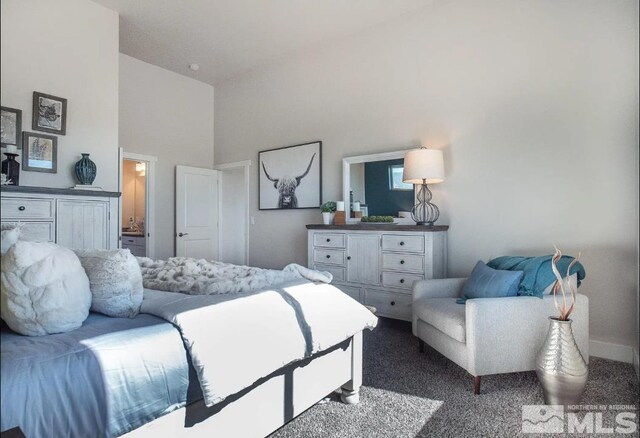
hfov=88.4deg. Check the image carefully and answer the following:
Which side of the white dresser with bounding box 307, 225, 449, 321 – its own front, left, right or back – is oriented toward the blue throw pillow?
left

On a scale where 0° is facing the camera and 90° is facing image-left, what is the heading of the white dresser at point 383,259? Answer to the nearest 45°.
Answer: approximately 45°

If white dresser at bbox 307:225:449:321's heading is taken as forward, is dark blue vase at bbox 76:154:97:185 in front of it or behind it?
in front

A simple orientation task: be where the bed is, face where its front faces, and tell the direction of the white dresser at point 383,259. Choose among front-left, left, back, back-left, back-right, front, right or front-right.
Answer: front

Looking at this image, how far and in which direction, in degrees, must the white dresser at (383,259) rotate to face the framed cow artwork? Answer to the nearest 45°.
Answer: approximately 90° to its right

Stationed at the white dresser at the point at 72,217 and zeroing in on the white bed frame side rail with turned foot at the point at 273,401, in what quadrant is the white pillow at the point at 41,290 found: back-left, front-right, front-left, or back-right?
front-right

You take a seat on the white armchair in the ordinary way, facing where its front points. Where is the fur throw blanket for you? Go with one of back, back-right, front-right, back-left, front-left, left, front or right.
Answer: front

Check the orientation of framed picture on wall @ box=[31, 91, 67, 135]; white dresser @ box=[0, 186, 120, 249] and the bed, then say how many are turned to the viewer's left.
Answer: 0

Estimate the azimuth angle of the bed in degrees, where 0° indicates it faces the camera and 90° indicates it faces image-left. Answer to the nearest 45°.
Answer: approximately 225°

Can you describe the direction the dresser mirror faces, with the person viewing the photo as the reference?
facing the viewer and to the left of the viewer

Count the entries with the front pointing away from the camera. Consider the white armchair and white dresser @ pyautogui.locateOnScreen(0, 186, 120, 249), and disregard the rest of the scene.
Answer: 0

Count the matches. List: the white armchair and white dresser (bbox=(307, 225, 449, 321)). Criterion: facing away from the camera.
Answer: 0

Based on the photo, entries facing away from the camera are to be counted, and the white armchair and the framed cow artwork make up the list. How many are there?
0

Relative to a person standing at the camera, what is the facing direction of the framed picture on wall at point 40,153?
facing the viewer and to the right of the viewer

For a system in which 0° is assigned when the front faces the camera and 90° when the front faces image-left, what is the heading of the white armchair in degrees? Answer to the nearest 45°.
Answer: approximately 45°

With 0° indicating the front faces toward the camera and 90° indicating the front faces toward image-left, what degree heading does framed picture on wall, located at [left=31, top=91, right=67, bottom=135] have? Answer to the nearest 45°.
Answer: approximately 315°

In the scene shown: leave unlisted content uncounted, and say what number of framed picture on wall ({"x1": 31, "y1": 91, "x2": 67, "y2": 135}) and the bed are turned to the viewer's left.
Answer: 0

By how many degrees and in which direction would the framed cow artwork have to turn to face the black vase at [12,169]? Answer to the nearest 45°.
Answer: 0° — it already faces it

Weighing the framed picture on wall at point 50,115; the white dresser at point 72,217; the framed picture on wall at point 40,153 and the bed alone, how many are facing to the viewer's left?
0

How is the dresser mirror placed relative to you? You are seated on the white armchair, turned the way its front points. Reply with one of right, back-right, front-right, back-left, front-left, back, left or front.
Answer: right
